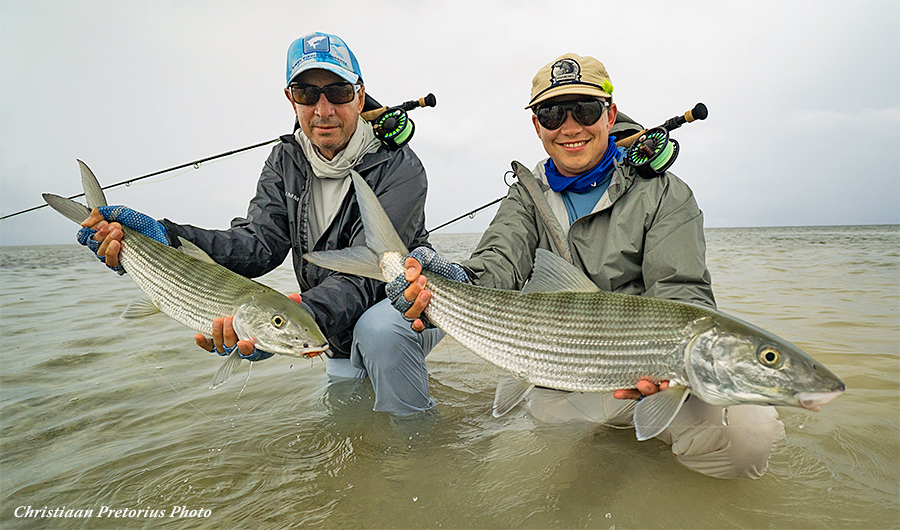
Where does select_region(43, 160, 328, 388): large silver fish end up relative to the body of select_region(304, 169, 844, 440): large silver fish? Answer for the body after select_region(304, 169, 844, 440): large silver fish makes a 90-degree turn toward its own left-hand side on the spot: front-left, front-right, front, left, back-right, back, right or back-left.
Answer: left

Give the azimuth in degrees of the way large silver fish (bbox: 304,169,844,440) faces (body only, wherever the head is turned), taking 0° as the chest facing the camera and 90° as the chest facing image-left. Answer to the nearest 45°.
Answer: approximately 270°

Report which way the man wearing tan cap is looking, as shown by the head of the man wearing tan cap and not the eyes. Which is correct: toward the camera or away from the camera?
toward the camera

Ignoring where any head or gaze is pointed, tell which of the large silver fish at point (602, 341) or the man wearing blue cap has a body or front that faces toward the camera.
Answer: the man wearing blue cap

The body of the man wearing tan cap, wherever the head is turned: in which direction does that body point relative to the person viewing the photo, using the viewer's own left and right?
facing the viewer and to the left of the viewer

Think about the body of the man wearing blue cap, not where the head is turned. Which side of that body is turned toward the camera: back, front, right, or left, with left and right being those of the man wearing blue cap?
front

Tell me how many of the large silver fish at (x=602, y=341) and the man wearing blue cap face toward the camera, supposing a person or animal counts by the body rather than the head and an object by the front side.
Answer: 1

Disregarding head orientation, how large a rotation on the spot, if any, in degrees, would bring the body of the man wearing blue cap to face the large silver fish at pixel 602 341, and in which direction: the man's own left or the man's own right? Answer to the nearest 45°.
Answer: approximately 45° to the man's own left

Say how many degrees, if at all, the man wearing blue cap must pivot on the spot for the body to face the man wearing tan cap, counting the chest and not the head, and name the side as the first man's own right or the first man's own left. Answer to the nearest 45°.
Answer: approximately 45° to the first man's own left
